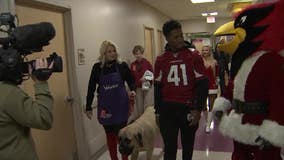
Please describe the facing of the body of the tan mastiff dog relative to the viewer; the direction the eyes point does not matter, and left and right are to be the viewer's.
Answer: facing the viewer and to the left of the viewer

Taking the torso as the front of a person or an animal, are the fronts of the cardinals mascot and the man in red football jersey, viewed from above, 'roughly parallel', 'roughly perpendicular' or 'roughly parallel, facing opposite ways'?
roughly perpendicular

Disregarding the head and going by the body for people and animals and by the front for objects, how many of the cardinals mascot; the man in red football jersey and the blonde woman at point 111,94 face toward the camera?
2

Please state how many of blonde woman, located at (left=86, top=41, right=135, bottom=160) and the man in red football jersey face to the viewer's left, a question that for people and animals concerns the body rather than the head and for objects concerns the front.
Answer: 0

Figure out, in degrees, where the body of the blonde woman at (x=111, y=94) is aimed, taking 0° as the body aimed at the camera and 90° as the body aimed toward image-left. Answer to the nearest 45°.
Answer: approximately 0°

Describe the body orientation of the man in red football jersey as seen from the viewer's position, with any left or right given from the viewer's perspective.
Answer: facing the viewer

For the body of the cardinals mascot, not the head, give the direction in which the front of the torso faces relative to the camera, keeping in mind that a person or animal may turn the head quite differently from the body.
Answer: to the viewer's left

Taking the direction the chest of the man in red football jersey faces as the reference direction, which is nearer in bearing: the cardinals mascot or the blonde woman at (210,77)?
the cardinals mascot
